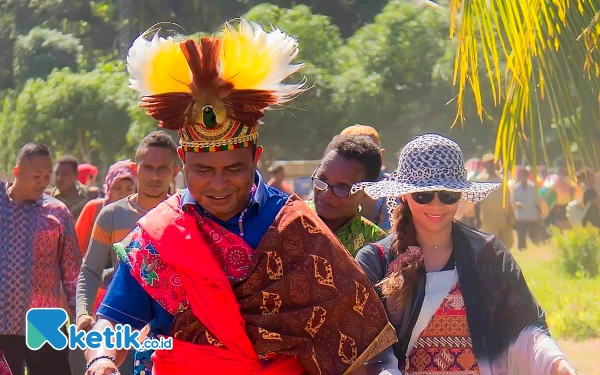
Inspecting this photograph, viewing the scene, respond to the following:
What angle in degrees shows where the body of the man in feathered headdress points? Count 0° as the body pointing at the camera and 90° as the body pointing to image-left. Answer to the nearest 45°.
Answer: approximately 0°

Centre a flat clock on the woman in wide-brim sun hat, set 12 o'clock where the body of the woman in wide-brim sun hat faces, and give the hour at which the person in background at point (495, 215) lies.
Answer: The person in background is roughly at 6 o'clock from the woman in wide-brim sun hat.

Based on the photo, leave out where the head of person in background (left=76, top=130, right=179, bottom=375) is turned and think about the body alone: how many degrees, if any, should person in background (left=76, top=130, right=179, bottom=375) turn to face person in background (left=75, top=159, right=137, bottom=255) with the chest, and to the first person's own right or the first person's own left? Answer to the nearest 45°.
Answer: approximately 180°

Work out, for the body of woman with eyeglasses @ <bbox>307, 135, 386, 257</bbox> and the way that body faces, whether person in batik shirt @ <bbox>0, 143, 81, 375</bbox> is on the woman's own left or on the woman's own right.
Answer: on the woman's own right

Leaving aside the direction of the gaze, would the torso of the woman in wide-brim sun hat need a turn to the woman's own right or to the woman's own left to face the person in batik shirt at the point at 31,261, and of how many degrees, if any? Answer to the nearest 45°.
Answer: approximately 135° to the woman's own right

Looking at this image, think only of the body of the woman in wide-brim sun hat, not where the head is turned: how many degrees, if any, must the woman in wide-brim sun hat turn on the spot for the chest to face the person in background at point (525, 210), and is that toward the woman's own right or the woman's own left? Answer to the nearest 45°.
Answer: approximately 180°
